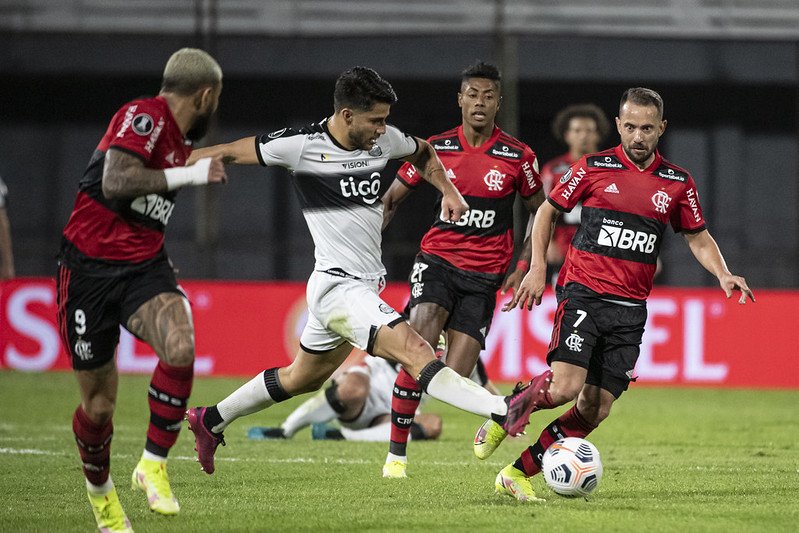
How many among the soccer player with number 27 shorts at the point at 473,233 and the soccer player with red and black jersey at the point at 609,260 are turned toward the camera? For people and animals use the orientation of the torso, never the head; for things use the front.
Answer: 2

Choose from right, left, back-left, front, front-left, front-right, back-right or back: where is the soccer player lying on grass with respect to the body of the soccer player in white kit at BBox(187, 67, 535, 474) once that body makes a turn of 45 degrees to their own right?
back

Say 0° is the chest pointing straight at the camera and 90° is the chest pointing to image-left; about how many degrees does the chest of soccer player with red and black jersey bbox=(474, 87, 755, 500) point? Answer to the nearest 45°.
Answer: approximately 0°

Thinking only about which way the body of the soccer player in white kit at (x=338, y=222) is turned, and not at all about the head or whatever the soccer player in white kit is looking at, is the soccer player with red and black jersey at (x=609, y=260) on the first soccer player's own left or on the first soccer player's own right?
on the first soccer player's own left

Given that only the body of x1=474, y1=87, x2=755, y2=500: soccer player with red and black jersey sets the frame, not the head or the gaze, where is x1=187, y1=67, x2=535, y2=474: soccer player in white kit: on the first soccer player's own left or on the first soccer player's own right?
on the first soccer player's own right

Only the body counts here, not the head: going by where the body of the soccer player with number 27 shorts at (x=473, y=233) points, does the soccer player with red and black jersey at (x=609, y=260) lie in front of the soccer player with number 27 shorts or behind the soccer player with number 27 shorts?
in front

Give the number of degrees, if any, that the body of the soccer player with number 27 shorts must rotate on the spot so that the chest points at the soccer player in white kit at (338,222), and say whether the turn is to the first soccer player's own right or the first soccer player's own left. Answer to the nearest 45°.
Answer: approximately 45° to the first soccer player's own right

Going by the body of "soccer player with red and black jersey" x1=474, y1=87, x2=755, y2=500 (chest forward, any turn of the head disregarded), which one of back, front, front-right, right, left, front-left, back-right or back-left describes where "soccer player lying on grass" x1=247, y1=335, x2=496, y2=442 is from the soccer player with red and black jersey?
back-right

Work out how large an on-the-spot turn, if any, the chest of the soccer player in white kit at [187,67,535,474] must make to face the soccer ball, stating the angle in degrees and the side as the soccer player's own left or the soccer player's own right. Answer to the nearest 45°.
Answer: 0° — they already face it
